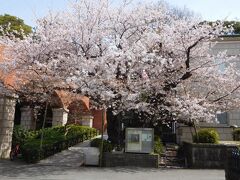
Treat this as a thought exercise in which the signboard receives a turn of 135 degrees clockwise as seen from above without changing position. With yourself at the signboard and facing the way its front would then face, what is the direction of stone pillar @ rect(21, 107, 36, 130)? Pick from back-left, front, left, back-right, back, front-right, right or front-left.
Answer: front

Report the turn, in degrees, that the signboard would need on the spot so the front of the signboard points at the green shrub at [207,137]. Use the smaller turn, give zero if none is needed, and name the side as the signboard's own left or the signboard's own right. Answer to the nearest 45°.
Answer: approximately 90° to the signboard's own left

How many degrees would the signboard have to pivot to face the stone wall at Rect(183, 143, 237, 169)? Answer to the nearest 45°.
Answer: approximately 90° to its left

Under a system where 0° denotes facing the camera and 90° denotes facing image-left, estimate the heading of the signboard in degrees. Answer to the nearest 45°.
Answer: approximately 0°

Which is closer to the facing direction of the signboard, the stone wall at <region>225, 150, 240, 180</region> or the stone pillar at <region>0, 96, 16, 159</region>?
the stone wall

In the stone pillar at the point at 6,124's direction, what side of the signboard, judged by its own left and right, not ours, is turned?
right

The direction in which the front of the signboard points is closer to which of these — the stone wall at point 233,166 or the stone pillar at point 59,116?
the stone wall

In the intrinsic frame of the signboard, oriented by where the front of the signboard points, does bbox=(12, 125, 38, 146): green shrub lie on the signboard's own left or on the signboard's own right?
on the signboard's own right
